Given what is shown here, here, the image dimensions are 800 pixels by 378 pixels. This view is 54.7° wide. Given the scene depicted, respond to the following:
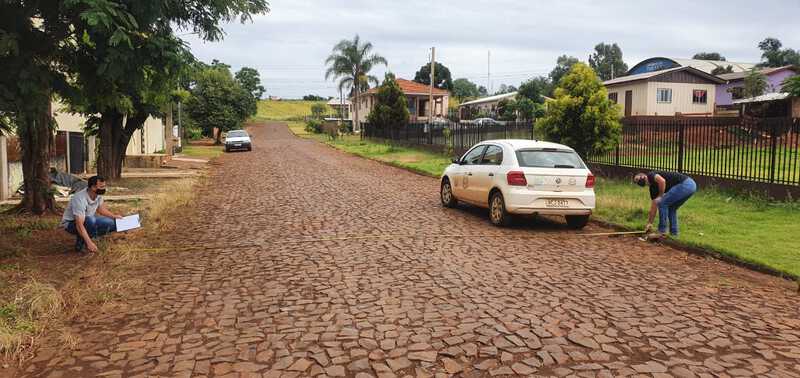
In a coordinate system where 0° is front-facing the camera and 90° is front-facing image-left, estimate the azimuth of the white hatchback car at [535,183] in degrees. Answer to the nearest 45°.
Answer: approximately 135°

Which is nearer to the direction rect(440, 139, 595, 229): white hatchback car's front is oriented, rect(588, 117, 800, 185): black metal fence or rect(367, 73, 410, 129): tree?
the tree

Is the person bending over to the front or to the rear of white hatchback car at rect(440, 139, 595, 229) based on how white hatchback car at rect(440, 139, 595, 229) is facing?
to the rear

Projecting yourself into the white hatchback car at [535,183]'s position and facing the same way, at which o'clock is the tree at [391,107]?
The tree is roughly at 1 o'clock from the white hatchback car.

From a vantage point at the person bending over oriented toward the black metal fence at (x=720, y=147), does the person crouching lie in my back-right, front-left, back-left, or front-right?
back-left

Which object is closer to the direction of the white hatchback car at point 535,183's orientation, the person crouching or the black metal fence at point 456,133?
the black metal fence

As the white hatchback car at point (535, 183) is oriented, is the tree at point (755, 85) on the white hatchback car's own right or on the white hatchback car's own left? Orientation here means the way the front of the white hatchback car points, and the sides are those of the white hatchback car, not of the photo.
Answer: on the white hatchback car's own right

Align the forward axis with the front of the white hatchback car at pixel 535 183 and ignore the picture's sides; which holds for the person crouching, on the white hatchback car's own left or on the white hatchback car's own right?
on the white hatchback car's own left

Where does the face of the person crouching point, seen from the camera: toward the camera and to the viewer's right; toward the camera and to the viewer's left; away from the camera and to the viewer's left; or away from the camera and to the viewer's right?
toward the camera and to the viewer's right

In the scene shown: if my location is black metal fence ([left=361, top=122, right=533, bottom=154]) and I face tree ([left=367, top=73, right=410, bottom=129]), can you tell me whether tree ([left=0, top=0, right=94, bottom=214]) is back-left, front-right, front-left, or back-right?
back-left

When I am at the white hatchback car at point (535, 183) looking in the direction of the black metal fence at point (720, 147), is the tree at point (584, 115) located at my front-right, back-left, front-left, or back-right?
front-left

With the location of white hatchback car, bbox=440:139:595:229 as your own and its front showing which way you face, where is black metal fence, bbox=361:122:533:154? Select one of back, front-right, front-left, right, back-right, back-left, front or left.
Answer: front-right

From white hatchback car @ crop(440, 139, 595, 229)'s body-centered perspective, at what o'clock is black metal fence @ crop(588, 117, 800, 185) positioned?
The black metal fence is roughly at 3 o'clock from the white hatchback car.

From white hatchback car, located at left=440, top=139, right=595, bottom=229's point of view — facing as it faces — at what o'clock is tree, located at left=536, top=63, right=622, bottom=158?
The tree is roughly at 2 o'clock from the white hatchback car.

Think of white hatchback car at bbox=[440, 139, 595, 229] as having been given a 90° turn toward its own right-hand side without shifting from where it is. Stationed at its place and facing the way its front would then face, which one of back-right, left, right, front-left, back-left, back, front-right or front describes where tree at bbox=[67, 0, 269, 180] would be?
back

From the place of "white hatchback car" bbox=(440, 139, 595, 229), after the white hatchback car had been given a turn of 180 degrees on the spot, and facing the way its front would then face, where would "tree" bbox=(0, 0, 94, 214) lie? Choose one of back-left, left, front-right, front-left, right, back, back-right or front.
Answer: right
